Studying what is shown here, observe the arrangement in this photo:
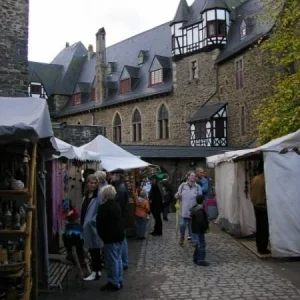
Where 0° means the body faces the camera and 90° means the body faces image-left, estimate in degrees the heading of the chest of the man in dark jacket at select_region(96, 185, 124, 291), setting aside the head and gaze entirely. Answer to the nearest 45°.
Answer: approximately 135°

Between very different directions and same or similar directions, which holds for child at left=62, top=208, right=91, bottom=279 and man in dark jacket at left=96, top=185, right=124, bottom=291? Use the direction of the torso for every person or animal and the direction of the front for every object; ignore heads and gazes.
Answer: same or similar directions

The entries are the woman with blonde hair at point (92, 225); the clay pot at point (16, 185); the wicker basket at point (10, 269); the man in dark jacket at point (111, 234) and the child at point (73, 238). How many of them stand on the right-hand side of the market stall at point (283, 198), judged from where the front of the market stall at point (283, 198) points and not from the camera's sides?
0

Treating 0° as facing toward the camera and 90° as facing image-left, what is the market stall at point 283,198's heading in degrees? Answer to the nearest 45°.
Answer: approximately 90°

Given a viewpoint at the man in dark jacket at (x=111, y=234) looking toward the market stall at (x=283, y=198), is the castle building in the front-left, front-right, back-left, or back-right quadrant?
front-left

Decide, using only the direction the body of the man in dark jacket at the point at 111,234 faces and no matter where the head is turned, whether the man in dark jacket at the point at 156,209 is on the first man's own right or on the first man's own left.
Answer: on the first man's own right

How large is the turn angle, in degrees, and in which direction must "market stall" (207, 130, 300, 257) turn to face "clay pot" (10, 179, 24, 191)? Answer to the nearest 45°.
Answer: approximately 45° to its left

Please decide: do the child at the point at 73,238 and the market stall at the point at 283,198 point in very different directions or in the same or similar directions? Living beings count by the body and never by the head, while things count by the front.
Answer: same or similar directions

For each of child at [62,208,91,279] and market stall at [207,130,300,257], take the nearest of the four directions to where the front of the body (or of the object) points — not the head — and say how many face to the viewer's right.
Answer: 0

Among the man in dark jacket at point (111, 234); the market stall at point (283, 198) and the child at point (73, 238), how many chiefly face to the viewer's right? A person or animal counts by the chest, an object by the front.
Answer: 0

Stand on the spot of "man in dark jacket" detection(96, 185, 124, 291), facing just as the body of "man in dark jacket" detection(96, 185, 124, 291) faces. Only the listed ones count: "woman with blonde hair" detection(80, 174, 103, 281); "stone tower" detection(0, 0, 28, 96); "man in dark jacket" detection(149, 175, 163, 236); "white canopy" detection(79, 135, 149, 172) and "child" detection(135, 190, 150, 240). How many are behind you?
0

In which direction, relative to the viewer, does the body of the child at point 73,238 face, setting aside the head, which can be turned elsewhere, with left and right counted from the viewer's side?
facing away from the viewer and to the left of the viewer

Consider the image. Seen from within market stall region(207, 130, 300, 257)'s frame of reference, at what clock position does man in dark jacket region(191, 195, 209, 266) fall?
The man in dark jacket is roughly at 11 o'clock from the market stall.

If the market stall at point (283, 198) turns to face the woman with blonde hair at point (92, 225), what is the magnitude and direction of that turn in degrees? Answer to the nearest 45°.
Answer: approximately 45° to its left

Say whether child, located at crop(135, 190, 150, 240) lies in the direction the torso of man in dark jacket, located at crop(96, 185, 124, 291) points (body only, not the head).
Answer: no
